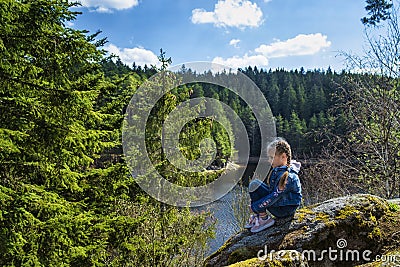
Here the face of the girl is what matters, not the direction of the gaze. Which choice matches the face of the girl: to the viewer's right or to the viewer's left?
to the viewer's left

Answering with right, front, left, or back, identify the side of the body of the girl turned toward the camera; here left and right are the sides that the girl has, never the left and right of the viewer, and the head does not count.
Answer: left
